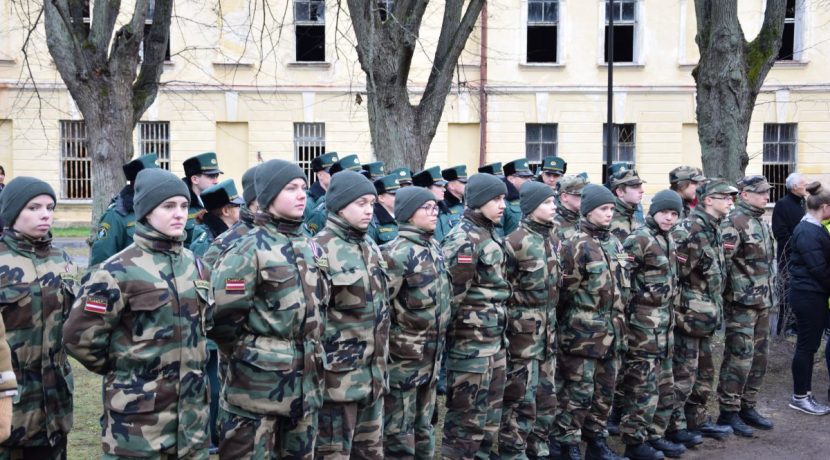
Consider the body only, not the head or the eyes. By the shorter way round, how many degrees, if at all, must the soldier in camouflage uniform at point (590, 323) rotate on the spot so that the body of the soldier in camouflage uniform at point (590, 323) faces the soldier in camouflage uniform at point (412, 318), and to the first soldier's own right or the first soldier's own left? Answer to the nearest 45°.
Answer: approximately 90° to the first soldier's own right

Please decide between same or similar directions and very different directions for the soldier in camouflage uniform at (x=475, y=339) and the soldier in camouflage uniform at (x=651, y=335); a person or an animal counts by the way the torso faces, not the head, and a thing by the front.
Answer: same or similar directions

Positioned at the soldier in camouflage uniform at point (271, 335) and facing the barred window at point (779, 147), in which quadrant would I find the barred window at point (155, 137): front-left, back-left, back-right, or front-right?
front-left

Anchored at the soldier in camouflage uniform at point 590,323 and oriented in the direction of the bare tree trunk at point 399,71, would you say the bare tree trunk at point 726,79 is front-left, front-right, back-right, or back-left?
front-right

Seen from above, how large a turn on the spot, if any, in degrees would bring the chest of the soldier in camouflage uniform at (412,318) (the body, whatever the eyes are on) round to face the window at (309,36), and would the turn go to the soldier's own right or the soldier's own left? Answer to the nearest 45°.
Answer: approximately 135° to the soldier's own left

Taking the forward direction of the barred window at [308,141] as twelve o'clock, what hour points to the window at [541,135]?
The window is roughly at 9 o'clock from the barred window.

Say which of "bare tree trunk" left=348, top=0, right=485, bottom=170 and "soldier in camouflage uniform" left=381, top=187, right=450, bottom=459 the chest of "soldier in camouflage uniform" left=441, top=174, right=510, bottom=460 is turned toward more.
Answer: the soldier in camouflage uniform

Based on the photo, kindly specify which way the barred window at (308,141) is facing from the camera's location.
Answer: facing the viewer

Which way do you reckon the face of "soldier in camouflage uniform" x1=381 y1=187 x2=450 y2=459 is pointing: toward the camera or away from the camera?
toward the camera

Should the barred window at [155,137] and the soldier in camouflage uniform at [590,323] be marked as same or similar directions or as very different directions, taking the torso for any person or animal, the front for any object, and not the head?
same or similar directions

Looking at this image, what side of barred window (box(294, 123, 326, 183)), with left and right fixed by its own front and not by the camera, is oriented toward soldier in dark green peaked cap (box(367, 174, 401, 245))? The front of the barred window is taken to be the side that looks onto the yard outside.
front

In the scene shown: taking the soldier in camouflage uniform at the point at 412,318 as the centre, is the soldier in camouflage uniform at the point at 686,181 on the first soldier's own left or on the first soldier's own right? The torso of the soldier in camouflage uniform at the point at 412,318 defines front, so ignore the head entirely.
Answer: on the first soldier's own left
